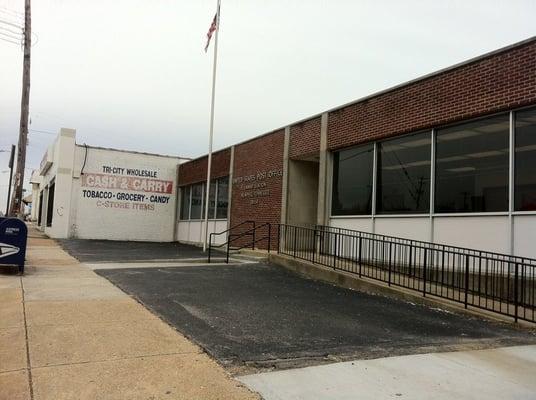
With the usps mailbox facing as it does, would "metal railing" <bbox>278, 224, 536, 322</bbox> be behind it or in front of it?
in front

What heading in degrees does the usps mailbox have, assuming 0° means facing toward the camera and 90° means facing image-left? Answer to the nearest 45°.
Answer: approximately 270°

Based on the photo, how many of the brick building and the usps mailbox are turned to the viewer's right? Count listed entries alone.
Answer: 1

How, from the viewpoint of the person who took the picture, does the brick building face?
facing the viewer and to the left of the viewer

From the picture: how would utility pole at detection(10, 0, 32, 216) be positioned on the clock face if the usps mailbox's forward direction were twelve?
The utility pole is roughly at 9 o'clock from the usps mailbox.

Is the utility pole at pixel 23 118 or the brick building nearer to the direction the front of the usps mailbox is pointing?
the brick building

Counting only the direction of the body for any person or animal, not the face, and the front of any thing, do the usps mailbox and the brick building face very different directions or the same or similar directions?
very different directions

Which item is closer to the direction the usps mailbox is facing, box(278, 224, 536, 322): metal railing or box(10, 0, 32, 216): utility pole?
the metal railing

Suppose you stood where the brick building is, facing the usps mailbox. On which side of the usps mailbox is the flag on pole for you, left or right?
right

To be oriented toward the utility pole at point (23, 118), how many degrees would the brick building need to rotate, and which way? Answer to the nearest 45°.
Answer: approximately 45° to its right
